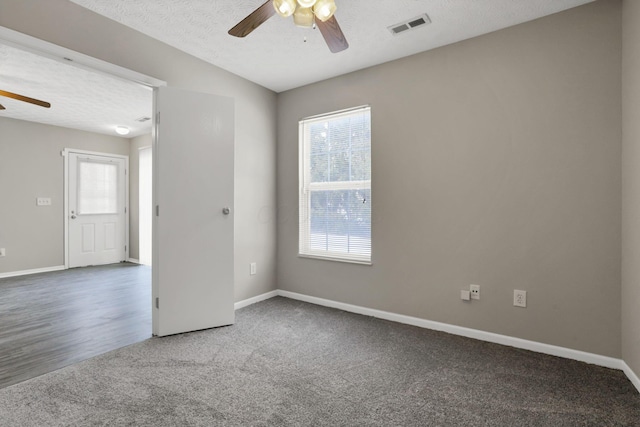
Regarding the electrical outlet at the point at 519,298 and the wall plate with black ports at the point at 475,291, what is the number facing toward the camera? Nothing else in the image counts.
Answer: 2

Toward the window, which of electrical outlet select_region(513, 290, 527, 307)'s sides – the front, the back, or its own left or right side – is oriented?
right

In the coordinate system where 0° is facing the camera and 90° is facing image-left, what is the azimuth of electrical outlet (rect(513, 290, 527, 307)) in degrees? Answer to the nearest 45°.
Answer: approximately 0°

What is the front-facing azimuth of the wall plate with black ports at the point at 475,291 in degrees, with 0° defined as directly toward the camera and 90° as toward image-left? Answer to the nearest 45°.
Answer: approximately 0°

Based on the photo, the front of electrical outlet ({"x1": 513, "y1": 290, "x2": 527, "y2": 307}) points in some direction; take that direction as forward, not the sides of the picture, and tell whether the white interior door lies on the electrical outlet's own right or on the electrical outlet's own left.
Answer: on the electrical outlet's own right

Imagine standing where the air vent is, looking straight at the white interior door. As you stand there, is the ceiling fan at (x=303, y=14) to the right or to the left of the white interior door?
left
